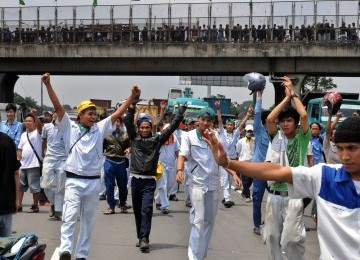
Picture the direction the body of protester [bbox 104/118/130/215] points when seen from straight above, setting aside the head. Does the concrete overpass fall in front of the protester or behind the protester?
behind

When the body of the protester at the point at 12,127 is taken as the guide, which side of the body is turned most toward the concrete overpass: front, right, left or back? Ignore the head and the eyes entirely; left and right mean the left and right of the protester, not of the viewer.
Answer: back
